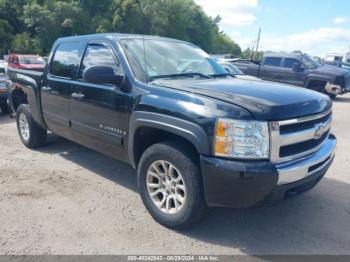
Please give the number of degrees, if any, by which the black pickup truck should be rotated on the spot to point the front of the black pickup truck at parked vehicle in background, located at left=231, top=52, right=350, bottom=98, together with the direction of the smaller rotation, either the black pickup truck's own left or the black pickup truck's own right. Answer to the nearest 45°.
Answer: approximately 90° to the black pickup truck's own left

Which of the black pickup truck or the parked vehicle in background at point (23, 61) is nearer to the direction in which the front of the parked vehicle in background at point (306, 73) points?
the black pickup truck

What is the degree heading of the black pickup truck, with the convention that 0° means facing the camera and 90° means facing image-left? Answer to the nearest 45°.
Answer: approximately 315°

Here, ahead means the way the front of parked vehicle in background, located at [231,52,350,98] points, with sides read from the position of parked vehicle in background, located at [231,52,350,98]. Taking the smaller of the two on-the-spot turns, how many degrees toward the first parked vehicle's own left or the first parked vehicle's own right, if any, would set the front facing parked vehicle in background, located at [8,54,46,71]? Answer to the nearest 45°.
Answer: approximately 135° to the first parked vehicle's own right

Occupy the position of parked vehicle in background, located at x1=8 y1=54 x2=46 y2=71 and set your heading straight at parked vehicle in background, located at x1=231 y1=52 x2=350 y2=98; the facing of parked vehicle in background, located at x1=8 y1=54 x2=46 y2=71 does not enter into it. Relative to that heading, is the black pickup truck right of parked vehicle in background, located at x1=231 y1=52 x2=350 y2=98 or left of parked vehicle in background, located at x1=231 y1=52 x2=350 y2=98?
right

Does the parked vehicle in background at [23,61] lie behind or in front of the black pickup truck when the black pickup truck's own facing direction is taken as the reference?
behind

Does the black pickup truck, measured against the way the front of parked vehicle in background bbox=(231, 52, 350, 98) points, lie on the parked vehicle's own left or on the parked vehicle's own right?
on the parked vehicle's own right

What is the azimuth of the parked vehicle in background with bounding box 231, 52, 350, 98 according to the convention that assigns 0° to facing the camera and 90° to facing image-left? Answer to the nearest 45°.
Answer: approximately 315°

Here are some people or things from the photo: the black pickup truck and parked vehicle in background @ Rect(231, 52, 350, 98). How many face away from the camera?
0
